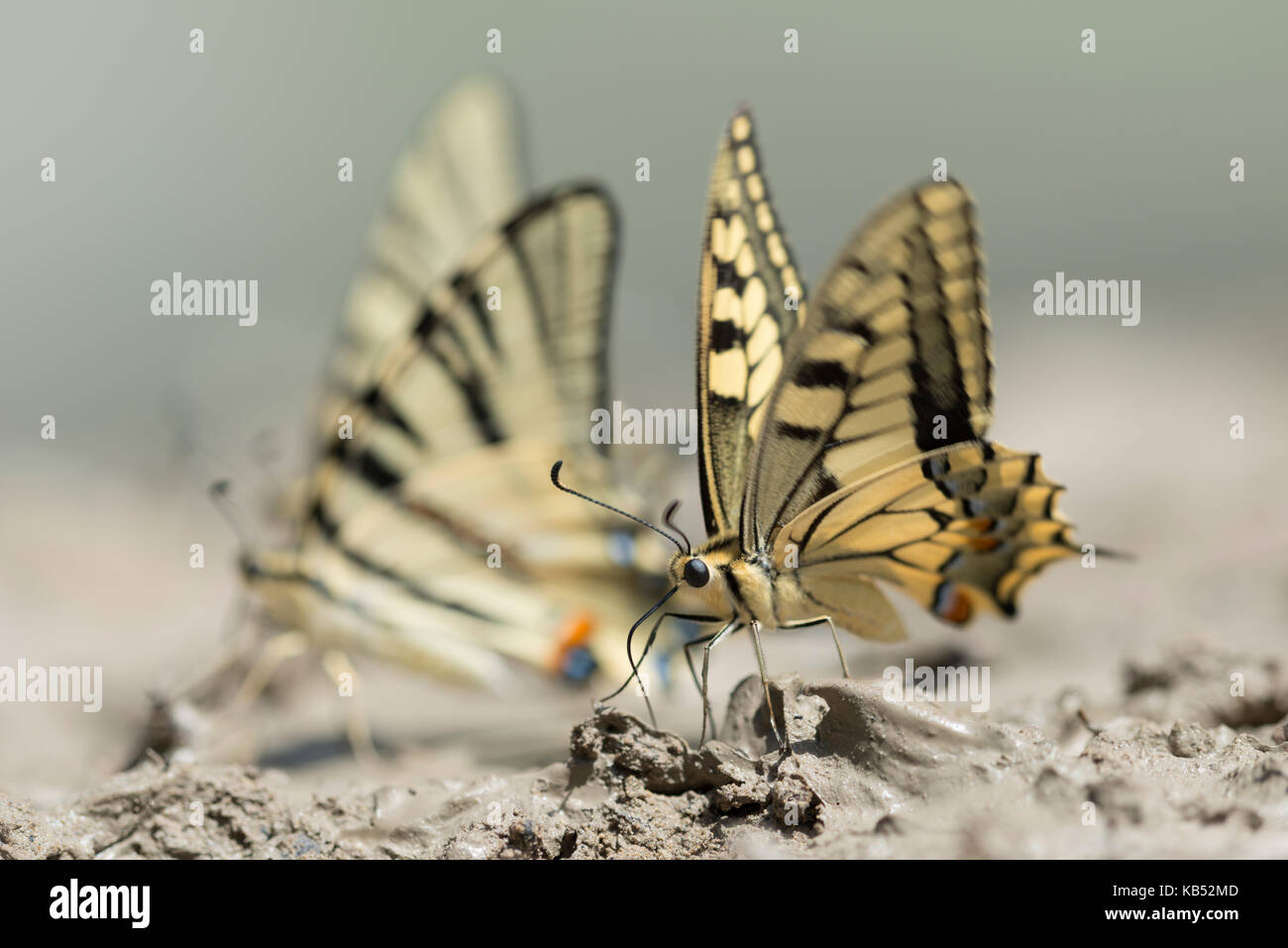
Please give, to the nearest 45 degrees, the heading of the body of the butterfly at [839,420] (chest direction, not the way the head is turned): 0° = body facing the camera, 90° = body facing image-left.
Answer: approximately 45°

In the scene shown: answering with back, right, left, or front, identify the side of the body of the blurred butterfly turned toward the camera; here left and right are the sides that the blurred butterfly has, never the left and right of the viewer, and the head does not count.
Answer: left

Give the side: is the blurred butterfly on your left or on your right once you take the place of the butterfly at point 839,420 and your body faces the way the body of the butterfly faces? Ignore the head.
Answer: on your right

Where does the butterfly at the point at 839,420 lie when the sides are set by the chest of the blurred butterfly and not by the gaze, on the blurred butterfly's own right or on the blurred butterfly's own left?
on the blurred butterfly's own left
